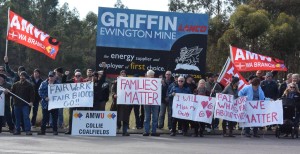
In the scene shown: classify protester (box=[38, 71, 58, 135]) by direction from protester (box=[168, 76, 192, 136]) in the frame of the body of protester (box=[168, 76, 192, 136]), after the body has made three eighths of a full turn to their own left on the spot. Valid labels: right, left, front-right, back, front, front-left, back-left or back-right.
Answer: back-left

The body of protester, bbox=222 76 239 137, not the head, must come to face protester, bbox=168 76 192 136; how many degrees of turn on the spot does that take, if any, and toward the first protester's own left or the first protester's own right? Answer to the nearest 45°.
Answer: approximately 135° to the first protester's own right

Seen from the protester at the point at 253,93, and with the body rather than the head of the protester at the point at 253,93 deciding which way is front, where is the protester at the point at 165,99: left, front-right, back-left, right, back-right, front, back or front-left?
right

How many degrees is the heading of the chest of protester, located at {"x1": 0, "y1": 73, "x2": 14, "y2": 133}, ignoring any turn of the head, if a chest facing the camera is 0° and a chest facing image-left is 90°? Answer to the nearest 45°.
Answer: approximately 0°

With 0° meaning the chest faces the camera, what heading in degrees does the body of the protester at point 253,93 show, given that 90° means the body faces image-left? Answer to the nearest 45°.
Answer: approximately 0°

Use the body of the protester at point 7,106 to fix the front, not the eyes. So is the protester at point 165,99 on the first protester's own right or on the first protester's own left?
on the first protester's own left

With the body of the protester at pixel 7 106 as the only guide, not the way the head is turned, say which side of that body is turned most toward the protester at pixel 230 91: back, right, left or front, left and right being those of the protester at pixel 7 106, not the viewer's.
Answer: left
